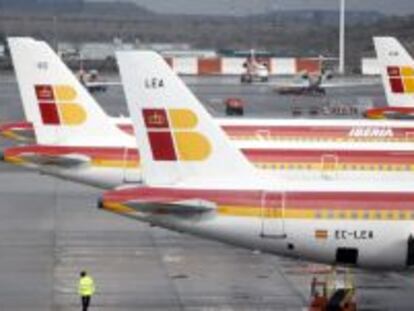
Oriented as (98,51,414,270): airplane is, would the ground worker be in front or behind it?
behind

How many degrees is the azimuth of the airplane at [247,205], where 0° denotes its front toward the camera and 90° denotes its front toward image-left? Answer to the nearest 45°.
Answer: approximately 270°
